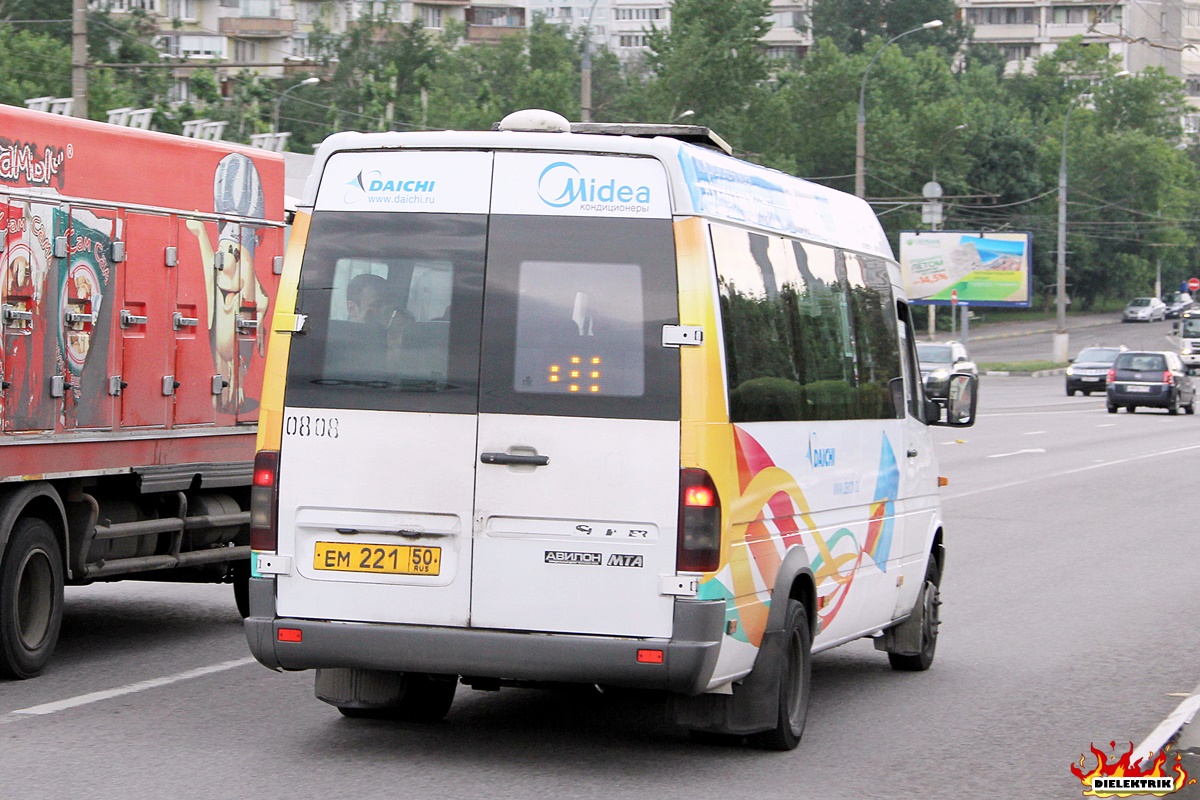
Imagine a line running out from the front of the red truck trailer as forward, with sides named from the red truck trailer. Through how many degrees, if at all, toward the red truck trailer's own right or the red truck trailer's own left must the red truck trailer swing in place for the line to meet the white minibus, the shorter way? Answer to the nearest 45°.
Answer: approximately 90° to the red truck trailer's own right

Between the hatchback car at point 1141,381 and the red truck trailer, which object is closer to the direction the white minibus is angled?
the hatchback car

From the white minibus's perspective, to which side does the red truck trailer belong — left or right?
on its left

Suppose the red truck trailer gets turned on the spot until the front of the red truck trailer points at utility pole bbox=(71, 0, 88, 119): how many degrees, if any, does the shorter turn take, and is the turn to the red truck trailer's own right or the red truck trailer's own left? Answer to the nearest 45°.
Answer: approximately 45° to the red truck trailer's own left

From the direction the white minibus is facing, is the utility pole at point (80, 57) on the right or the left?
on its left

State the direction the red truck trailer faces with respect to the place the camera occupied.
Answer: facing away from the viewer and to the right of the viewer

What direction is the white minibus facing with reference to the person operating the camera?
facing away from the viewer and to the right of the viewer
